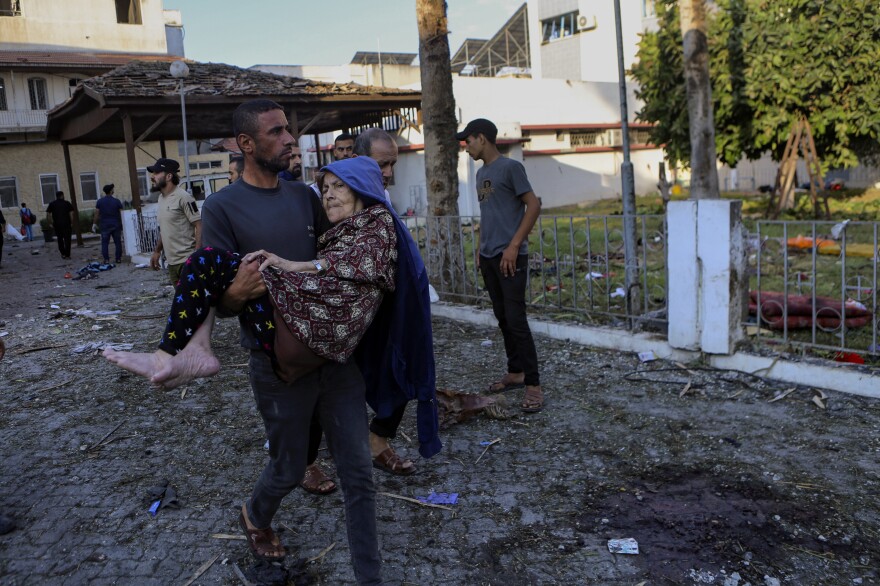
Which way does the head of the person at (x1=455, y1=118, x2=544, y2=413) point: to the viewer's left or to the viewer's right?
to the viewer's left

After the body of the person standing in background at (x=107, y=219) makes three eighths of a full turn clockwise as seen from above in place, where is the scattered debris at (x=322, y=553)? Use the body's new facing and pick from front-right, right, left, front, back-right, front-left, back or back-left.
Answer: front-right

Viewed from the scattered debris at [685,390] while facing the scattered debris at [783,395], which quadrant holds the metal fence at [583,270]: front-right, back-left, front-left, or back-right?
back-left

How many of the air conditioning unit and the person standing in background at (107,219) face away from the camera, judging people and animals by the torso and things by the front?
1

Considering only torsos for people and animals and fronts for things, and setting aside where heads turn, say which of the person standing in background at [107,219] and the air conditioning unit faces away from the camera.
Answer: the person standing in background

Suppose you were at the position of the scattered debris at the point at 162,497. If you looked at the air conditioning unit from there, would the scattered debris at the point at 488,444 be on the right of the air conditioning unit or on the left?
right

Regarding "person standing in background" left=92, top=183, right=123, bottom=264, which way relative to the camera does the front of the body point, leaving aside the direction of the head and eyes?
away from the camera
